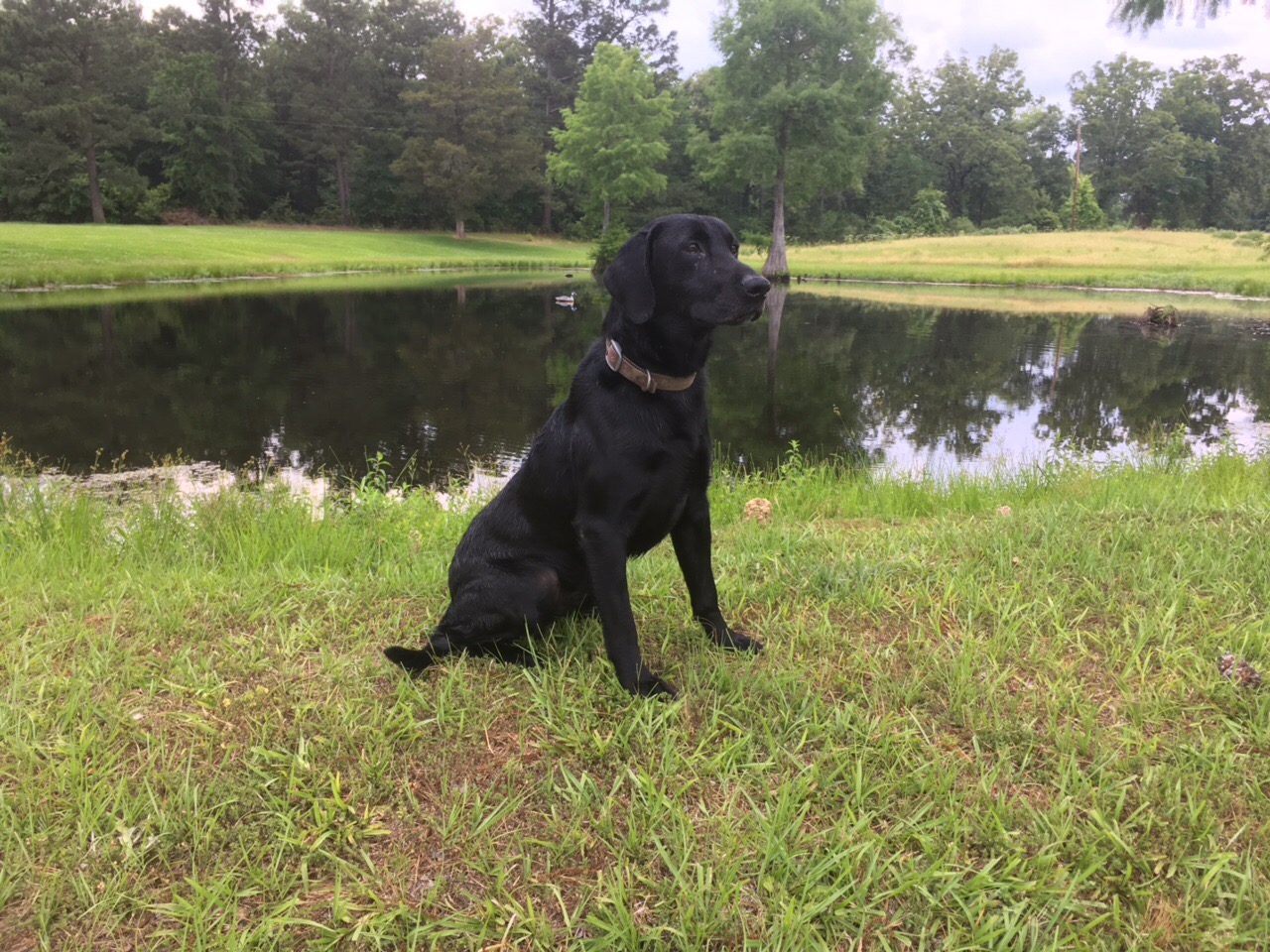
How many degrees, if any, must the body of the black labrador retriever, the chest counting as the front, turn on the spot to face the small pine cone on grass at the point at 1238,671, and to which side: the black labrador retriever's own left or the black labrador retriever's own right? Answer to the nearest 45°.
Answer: approximately 45° to the black labrador retriever's own left

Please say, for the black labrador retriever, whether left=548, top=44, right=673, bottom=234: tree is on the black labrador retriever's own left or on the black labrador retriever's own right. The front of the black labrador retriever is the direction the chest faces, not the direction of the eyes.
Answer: on the black labrador retriever's own left

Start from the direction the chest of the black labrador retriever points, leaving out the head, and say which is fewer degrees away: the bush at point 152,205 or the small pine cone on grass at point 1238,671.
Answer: the small pine cone on grass

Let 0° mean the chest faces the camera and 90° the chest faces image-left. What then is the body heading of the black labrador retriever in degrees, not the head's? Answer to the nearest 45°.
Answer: approximately 315°

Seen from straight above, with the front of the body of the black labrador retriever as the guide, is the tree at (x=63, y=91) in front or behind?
behind

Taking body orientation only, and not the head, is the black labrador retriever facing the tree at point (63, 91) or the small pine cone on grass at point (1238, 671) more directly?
the small pine cone on grass

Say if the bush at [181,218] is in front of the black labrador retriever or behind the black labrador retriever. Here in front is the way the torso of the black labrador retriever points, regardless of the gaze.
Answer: behind

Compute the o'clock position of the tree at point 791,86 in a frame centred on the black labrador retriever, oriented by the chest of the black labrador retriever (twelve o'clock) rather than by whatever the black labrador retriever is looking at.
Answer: The tree is roughly at 8 o'clock from the black labrador retriever.
